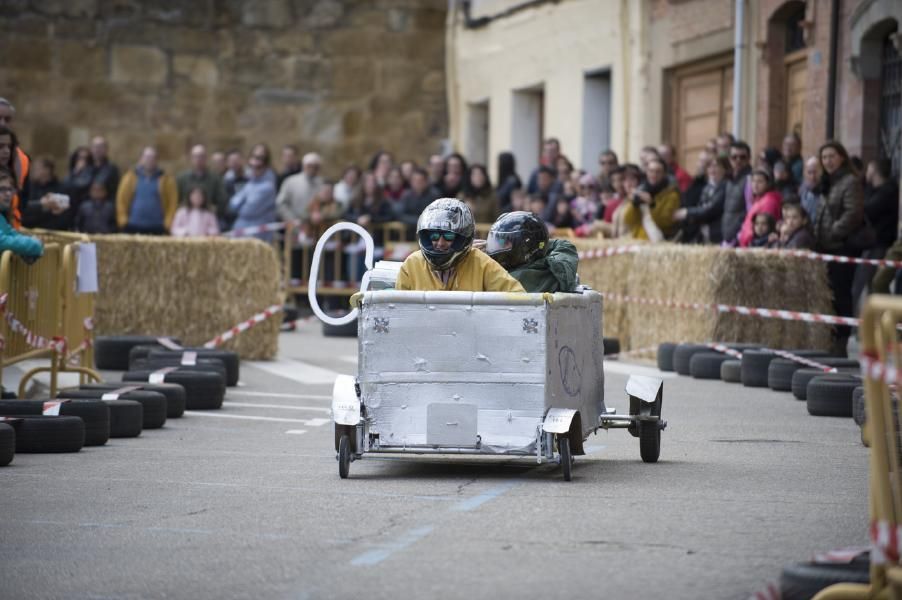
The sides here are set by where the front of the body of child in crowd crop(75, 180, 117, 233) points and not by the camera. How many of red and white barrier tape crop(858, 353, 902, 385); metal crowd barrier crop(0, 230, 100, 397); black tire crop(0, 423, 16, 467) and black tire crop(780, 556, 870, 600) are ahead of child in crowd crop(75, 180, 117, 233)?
4

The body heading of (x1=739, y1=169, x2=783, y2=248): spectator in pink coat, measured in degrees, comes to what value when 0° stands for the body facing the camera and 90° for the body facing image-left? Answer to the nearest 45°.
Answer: approximately 45°

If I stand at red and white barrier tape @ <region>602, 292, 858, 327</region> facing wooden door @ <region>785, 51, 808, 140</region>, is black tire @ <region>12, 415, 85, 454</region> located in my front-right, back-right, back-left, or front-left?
back-left

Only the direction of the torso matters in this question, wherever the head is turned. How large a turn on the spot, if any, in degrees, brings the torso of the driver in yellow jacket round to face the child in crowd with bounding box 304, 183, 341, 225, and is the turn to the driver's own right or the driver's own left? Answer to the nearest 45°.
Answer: approximately 180°

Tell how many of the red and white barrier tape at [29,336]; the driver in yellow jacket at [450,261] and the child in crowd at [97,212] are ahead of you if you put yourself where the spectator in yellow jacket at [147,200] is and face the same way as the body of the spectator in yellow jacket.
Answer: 2

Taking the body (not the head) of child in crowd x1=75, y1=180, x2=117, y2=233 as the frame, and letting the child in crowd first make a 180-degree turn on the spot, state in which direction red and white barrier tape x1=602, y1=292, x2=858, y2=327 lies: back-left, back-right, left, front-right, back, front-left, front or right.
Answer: back-right

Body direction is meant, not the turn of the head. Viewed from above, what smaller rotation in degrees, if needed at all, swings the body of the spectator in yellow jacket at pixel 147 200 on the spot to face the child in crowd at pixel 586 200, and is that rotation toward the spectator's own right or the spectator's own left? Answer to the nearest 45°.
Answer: approximately 45° to the spectator's own left

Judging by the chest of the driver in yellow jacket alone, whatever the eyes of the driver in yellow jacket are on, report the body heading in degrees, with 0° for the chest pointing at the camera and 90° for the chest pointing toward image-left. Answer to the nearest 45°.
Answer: approximately 0°

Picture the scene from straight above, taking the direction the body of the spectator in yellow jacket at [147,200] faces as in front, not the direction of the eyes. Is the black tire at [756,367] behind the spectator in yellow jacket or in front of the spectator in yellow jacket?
in front
